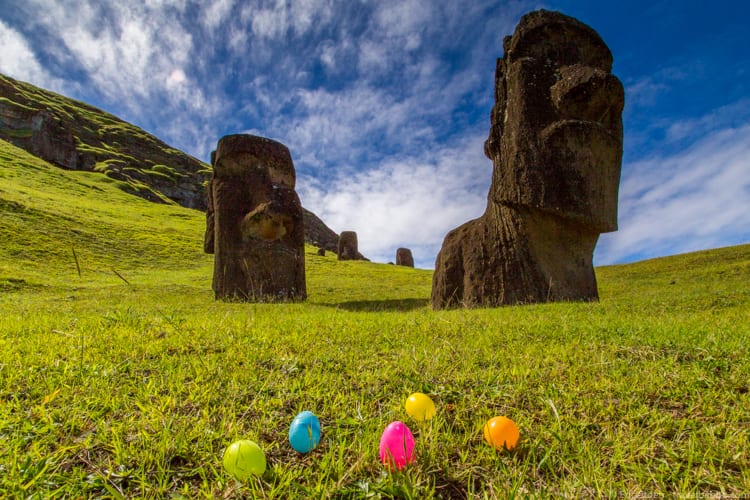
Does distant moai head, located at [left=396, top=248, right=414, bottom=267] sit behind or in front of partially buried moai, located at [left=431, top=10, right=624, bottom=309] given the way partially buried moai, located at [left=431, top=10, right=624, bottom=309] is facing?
behind

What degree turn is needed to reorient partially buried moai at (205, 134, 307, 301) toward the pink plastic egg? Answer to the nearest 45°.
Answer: approximately 45° to its right

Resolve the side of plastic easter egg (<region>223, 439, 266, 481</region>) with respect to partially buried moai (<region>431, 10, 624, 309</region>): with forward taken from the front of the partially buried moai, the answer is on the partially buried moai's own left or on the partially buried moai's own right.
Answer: on the partially buried moai's own right

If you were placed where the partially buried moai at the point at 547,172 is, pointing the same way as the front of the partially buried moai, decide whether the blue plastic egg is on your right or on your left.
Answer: on your right

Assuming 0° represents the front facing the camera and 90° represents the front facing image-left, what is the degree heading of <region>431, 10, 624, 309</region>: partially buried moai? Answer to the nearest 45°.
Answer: approximately 315°

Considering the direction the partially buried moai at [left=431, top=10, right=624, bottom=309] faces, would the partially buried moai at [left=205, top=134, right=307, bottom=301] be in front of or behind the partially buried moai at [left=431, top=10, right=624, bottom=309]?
behind

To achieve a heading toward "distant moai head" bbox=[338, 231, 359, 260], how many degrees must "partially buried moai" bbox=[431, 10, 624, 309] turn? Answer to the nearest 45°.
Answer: approximately 180°

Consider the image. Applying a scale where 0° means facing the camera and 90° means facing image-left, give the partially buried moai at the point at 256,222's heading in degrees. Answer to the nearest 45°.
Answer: approximately 315°
